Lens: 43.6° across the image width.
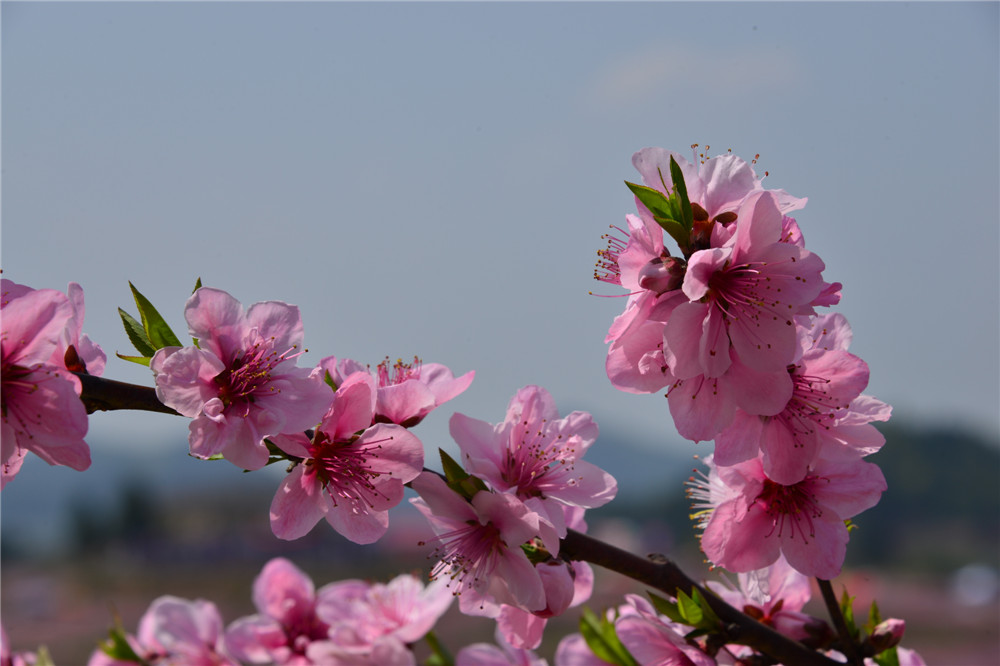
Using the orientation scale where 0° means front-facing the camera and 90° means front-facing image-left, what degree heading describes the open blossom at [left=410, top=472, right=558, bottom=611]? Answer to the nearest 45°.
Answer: approximately 45°

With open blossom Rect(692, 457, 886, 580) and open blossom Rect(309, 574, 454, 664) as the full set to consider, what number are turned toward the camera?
2

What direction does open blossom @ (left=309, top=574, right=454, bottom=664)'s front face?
toward the camera

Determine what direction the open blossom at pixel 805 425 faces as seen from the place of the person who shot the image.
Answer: facing the viewer and to the right of the viewer

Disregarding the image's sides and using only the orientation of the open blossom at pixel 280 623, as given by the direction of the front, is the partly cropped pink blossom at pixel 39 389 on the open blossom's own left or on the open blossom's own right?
on the open blossom's own right

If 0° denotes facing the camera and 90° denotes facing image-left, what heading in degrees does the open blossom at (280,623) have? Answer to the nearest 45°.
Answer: approximately 315°

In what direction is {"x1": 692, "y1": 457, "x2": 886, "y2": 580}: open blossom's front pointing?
toward the camera

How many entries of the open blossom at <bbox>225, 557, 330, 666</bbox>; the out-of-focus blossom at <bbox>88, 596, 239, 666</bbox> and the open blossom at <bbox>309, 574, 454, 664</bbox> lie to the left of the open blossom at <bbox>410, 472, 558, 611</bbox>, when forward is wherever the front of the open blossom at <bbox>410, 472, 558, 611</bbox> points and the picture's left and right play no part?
0
